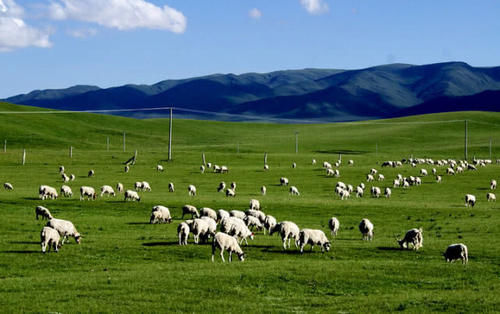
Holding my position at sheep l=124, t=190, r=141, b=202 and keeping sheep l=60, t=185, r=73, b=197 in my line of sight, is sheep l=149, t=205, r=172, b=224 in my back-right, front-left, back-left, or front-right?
back-left

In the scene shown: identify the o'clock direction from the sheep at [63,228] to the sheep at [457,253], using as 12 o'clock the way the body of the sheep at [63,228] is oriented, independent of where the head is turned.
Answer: the sheep at [457,253] is roughly at 1 o'clock from the sheep at [63,228].

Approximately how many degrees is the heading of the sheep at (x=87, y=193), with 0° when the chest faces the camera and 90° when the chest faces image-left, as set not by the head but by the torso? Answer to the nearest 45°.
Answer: approximately 270°

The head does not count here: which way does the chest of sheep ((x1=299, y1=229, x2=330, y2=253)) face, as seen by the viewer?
to the viewer's right

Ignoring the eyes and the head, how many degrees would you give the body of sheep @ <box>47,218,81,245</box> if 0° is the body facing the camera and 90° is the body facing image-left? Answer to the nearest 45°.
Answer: approximately 270°
